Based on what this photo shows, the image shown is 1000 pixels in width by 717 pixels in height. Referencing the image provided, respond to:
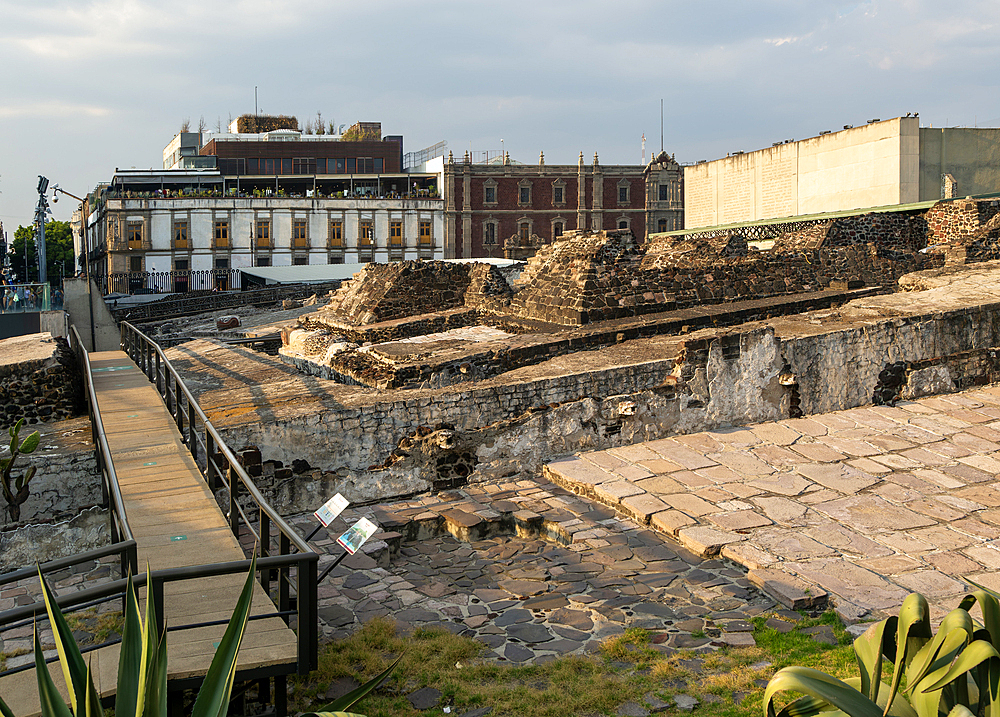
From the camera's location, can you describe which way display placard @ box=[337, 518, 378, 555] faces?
facing the viewer and to the left of the viewer

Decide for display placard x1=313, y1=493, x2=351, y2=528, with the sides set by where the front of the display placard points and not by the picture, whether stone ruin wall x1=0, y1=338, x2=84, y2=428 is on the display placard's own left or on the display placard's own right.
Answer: on the display placard's own right

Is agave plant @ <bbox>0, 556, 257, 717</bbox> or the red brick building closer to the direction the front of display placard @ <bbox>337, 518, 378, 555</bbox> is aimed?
the agave plant

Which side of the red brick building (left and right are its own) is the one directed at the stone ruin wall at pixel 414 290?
front

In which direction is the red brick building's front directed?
toward the camera

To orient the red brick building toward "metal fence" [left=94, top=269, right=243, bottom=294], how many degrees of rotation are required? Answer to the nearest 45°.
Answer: approximately 45° to its right

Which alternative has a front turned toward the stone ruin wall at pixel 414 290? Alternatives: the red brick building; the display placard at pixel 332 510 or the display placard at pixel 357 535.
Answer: the red brick building

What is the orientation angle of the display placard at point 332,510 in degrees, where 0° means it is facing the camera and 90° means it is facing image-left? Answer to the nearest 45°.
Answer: approximately 45°

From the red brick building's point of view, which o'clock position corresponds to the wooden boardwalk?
The wooden boardwalk is roughly at 12 o'clock from the red brick building.

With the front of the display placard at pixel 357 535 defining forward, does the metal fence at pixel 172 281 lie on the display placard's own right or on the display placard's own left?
on the display placard's own right

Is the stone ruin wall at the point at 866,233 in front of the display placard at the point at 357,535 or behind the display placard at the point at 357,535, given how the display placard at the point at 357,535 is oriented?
behind

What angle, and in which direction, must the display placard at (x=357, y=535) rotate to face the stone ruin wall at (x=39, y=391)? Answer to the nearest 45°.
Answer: approximately 90° to its right

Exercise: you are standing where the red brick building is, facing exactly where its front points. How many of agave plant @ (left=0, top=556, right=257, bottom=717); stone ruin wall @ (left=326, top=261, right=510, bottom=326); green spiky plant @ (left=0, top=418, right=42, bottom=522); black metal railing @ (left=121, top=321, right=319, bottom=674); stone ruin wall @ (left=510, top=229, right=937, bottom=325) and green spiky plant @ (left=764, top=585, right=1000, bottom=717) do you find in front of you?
6

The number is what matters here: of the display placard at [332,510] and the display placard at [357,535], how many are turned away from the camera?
0

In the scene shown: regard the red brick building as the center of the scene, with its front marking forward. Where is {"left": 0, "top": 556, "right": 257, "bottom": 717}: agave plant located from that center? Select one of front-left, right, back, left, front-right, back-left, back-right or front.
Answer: front
